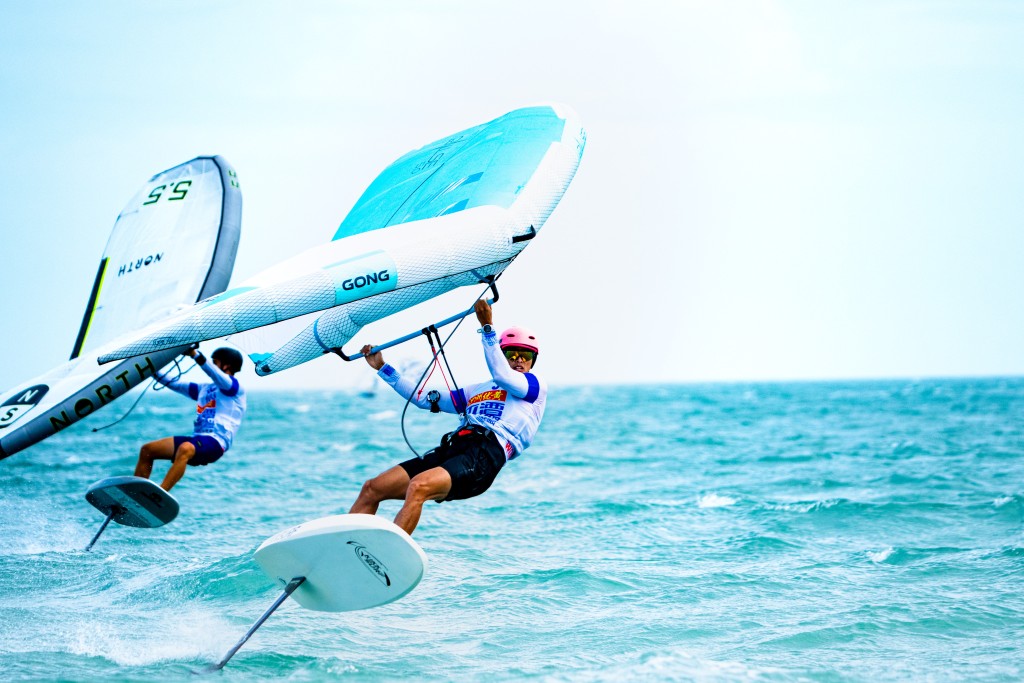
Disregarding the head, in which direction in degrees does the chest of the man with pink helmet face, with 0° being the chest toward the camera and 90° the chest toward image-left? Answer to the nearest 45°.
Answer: approximately 45°
